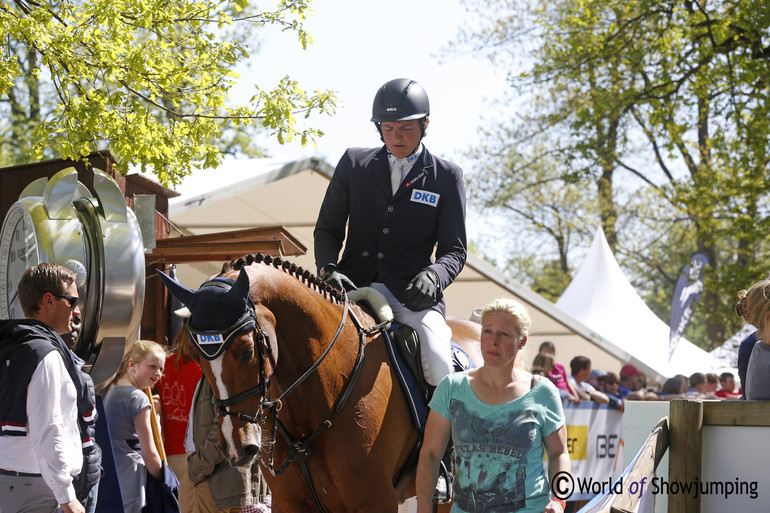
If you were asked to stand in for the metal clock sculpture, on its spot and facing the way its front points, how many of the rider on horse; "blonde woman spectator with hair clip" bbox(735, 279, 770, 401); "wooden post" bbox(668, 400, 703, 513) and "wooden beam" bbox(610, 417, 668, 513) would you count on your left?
4

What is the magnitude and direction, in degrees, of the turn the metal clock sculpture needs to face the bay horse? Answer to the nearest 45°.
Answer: approximately 90° to its left

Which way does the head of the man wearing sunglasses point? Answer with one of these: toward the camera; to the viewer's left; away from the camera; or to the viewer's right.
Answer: to the viewer's right

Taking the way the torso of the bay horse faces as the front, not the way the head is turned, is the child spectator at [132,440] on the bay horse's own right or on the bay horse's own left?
on the bay horse's own right

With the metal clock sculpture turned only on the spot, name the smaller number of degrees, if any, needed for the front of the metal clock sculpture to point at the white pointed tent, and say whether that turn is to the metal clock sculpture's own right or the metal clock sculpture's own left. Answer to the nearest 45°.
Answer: approximately 180°

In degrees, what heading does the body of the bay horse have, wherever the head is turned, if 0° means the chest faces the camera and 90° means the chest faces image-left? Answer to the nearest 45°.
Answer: approximately 45°

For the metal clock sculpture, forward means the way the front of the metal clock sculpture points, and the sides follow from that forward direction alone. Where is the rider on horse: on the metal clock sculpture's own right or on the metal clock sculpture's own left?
on the metal clock sculpture's own left

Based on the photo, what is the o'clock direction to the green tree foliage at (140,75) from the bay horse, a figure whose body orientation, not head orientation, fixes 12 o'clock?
The green tree foliage is roughly at 4 o'clock from the bay horse.

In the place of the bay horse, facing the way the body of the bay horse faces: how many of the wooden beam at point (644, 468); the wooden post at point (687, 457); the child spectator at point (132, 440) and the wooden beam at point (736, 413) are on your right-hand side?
1

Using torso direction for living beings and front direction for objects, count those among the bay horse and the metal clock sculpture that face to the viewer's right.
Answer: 0

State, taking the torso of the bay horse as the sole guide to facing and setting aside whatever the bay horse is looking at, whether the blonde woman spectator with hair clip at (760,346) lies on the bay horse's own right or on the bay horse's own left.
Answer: on the bay horse's own left

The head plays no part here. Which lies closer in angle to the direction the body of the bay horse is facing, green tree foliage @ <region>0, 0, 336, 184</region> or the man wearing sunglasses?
the man wearing sunglasses
